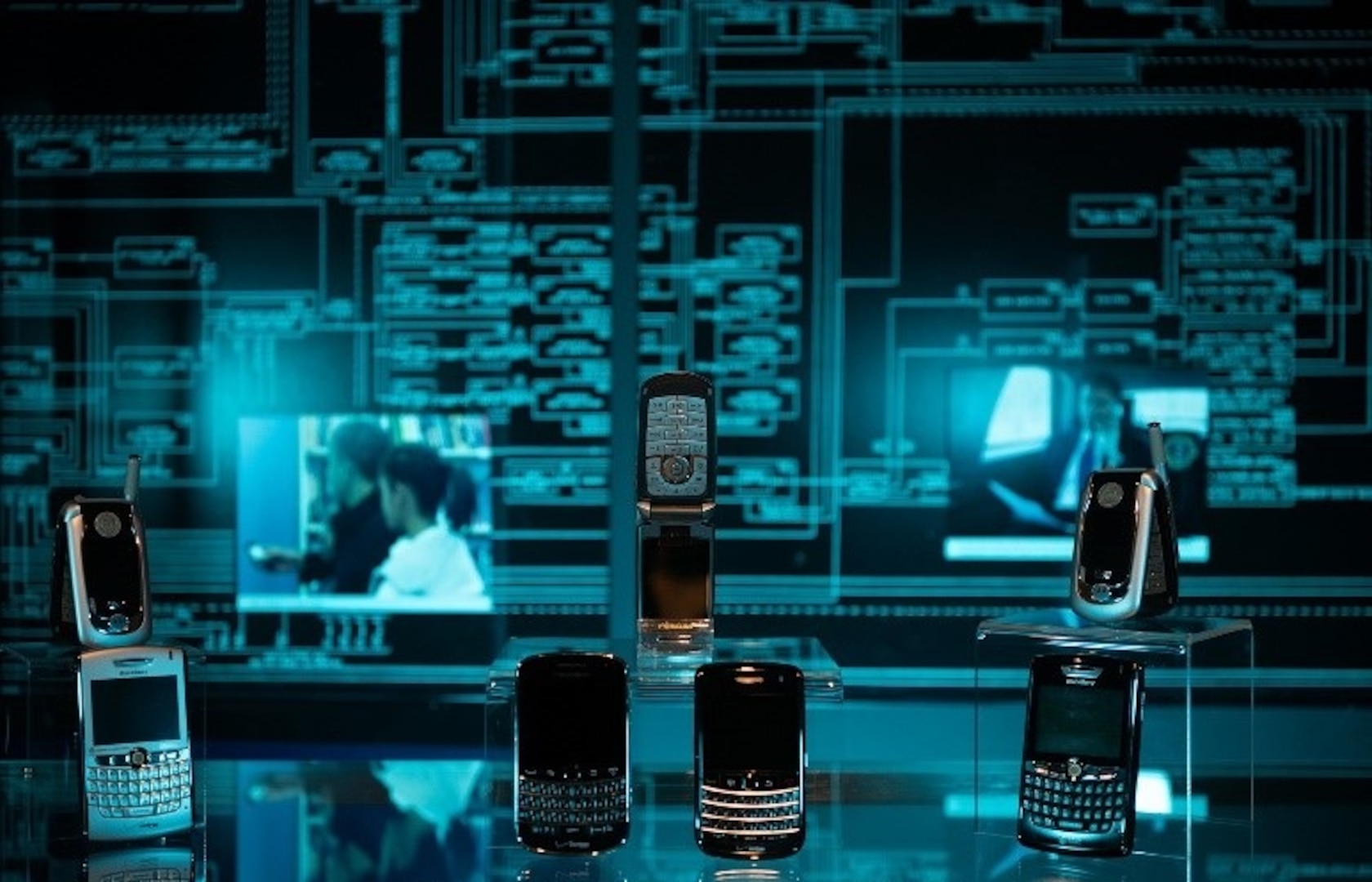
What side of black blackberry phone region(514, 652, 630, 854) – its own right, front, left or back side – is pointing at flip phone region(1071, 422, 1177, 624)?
left

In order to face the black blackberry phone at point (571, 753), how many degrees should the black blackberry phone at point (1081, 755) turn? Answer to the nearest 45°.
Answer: approximately 90° to its right

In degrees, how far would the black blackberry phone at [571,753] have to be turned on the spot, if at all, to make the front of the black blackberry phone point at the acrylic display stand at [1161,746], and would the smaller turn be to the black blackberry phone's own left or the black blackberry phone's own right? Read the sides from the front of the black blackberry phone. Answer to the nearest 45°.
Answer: approximately 90° to the black blackberry phone's own left

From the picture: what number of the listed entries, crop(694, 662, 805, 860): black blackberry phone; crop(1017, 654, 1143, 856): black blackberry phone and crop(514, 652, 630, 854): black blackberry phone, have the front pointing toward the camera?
3

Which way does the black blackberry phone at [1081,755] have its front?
toward the camera

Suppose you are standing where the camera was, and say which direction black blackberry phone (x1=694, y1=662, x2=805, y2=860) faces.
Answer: facing the viewer

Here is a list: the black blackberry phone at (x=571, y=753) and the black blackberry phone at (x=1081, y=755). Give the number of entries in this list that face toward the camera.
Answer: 2

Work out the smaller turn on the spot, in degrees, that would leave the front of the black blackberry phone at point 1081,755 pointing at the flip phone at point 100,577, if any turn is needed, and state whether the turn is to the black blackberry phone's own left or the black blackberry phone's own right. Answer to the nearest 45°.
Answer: approximately 90° to the black blackberry phone's own right

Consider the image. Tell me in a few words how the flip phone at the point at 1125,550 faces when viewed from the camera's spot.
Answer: facing the viewer and to the left of the viewer

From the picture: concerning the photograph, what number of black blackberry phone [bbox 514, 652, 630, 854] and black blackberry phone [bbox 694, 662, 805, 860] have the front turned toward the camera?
2

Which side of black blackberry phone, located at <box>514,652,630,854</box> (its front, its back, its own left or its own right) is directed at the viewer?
front

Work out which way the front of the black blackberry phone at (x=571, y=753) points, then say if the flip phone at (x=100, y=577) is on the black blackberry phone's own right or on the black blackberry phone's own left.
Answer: on the black blackberry phone's own right
